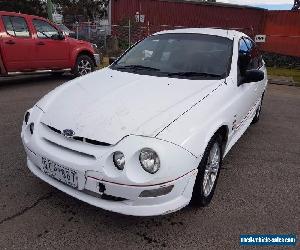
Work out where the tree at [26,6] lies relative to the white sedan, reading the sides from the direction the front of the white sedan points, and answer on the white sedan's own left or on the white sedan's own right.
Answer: on the white sedan's own right

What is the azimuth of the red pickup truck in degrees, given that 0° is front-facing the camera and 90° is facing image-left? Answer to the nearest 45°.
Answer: approximately 270°

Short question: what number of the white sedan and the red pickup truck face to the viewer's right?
1

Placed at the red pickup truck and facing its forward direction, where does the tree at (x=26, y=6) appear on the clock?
The tree is roughly at 9 o'clock from the red pickup truck.

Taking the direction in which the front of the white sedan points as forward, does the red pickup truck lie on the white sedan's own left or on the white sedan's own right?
on the white sedan's own right

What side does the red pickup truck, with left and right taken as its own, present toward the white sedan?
right
